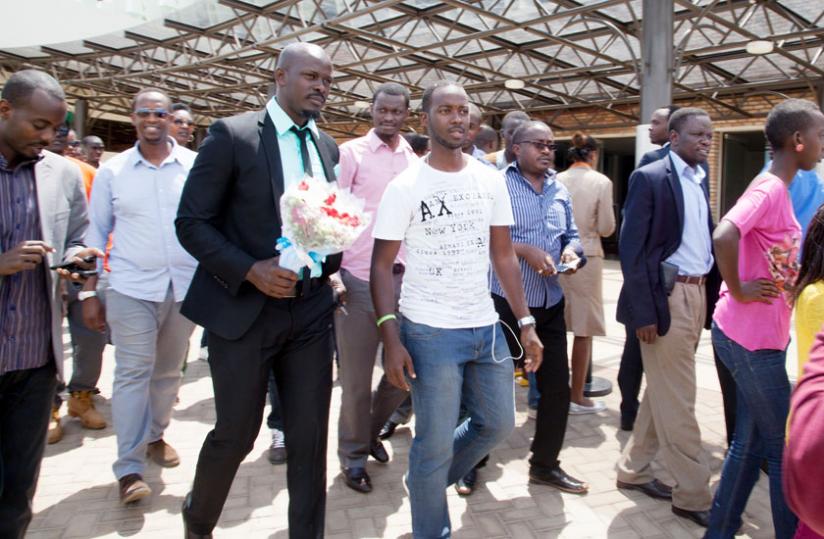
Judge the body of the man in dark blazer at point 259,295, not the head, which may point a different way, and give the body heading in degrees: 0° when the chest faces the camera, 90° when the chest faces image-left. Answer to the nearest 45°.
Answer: approximately 315°

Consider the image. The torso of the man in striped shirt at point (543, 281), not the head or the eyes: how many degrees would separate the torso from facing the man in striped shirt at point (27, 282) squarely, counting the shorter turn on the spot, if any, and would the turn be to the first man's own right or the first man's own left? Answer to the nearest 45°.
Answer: approximately 90° to the first man's own right

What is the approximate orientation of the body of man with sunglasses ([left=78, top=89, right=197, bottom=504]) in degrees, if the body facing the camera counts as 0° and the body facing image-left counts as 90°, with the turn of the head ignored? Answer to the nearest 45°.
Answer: approximately 0°
